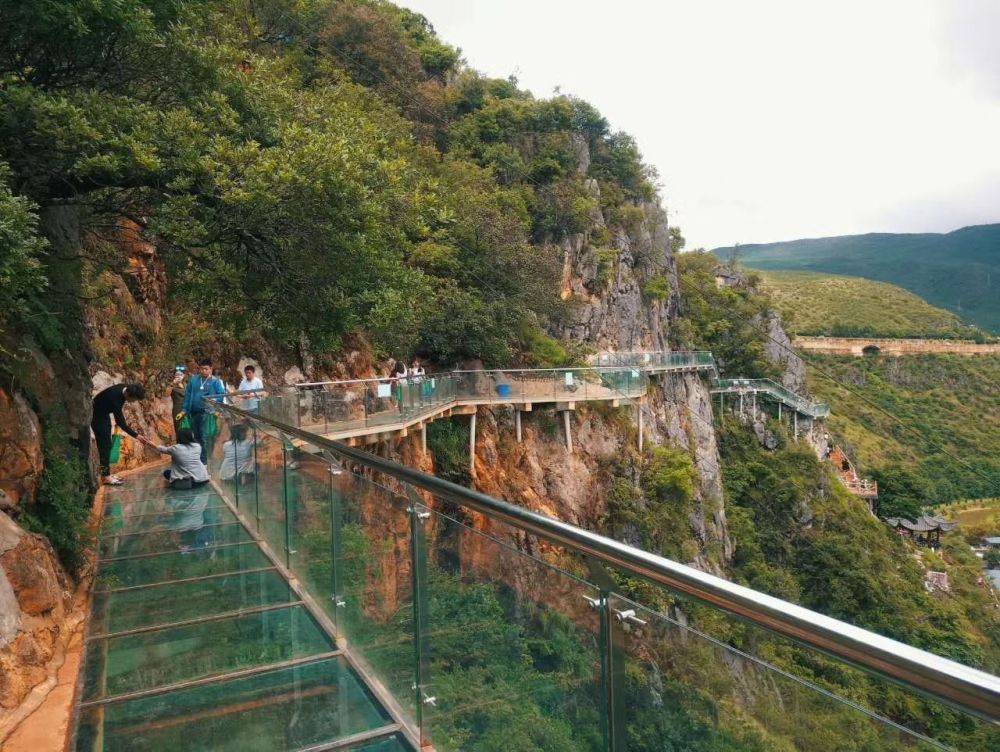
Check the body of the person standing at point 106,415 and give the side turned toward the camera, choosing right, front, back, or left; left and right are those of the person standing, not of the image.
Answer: right

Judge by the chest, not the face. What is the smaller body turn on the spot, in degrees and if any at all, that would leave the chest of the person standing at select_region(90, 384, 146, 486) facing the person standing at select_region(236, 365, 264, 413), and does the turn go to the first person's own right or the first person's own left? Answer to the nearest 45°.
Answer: approximately 45° to the first person's own left

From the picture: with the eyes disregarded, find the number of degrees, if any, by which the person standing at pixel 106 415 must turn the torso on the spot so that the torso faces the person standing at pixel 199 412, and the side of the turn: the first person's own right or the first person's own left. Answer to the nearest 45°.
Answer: approximately 45° to the first person's own left

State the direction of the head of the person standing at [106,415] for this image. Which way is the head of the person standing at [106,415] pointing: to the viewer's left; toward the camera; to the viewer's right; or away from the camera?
to the viewer's right

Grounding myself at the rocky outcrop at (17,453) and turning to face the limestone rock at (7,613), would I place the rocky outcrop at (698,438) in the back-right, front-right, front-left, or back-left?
back-left

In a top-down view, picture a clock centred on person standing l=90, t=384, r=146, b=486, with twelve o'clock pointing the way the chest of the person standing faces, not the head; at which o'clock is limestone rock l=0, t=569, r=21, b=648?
The limestone rock is roughly at 3 o'clock from the person standing.
